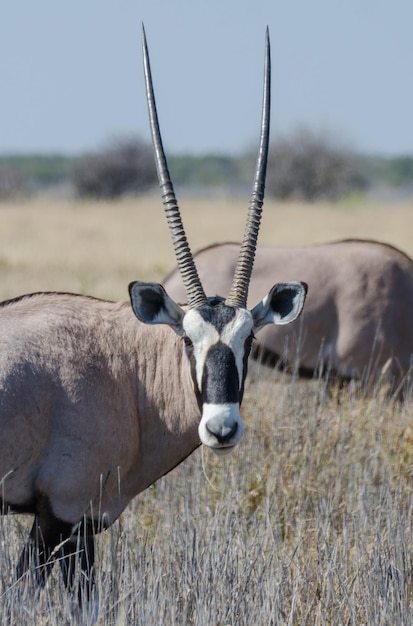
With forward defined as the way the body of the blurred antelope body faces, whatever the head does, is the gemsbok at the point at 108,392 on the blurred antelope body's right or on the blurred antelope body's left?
on the blurred antelope body's left

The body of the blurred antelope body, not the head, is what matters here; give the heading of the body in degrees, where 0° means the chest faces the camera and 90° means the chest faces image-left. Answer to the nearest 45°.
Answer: approximately 90°
